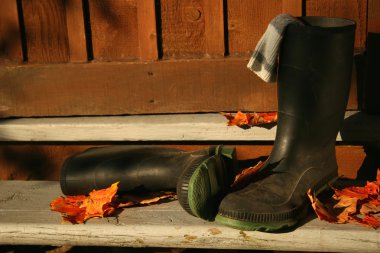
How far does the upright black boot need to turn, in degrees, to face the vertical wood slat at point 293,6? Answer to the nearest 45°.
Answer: approximately 135° to its right

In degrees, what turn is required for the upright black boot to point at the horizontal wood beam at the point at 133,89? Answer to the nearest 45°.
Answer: approximately 90° to its right

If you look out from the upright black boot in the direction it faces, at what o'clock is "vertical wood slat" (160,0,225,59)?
The vertical wood slat is roughly at 3 o'clock from the upright black boot.

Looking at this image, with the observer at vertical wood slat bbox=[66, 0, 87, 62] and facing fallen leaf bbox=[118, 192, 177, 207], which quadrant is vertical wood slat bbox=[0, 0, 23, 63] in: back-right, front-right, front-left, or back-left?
back-right

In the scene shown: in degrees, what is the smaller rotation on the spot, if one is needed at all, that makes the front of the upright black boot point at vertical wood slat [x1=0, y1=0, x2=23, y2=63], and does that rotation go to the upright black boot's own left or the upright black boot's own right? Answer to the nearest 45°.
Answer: approximately 45° to the upright black boot's own right

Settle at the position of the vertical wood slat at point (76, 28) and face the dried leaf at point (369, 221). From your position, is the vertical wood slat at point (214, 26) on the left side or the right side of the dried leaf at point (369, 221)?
left

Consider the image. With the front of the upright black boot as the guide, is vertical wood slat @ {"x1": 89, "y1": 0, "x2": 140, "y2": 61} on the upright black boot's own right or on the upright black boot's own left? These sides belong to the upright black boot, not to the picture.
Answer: on the upright black boot's own right

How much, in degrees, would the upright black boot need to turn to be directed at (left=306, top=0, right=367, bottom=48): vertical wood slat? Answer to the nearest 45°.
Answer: approximately 135° to its right

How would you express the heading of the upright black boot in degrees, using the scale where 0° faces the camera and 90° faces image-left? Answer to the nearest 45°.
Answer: approximately 45°

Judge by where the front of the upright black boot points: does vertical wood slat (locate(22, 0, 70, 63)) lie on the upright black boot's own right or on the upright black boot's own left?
on the upright black boot's own right

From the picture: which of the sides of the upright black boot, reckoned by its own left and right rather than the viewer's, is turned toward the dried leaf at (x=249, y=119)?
right
